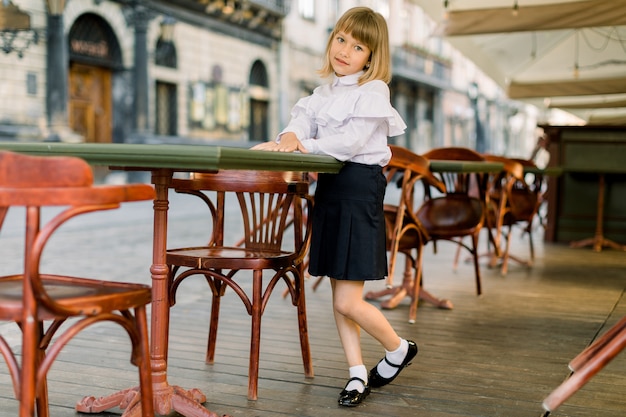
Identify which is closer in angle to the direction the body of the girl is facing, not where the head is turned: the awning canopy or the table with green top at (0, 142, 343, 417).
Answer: the table with green top

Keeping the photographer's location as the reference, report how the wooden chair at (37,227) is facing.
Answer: facing away from the viewer and to the right of the viewer

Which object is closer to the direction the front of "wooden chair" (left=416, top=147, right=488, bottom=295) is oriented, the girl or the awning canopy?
the girl

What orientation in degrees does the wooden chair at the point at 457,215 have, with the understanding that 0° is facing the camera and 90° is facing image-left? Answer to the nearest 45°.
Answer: approximately 45°

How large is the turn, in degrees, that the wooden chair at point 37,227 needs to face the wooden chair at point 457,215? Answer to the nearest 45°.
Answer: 0° — it already faces it

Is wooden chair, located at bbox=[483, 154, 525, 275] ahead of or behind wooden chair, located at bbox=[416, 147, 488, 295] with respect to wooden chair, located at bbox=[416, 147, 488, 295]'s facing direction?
behind

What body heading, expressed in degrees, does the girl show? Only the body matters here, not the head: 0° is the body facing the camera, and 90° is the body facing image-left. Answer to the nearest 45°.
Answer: approximately 45°
